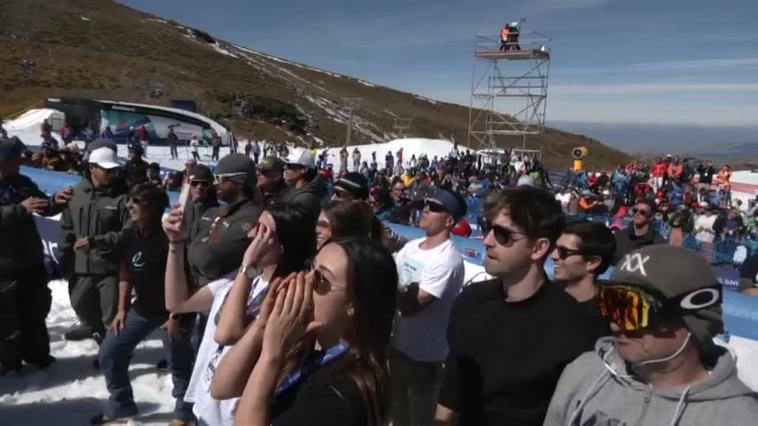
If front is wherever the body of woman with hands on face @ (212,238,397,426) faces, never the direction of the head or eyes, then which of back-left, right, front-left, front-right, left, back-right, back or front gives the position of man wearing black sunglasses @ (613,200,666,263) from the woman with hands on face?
back-right

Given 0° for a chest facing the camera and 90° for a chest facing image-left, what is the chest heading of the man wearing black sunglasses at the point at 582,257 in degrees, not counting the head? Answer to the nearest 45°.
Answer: approximately 90°

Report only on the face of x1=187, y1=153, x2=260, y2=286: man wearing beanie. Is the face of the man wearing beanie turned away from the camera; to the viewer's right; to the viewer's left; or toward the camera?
to the viewer's left

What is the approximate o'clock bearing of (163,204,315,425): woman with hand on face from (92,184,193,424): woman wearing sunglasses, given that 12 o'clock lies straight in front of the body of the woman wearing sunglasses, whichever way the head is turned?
The woman with hand on face is roughly at 10 o'clock from the woman wearing sunglasses.

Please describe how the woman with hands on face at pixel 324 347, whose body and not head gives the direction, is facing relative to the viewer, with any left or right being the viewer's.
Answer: facing to the left of the viewer

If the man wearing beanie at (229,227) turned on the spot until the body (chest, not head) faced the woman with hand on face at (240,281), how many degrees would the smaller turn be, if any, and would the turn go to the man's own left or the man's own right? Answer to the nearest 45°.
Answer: approximately 45° to the man's own left

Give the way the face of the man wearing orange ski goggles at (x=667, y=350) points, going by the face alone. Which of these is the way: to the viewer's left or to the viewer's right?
to the viewer's left

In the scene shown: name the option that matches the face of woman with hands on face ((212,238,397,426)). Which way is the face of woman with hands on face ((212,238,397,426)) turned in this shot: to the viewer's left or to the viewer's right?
to the viewer's left

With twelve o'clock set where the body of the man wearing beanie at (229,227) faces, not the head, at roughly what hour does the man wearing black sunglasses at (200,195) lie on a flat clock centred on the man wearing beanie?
The man wearing black sunglasses is roughly at 4 o'clock from the man wearing beanie.
